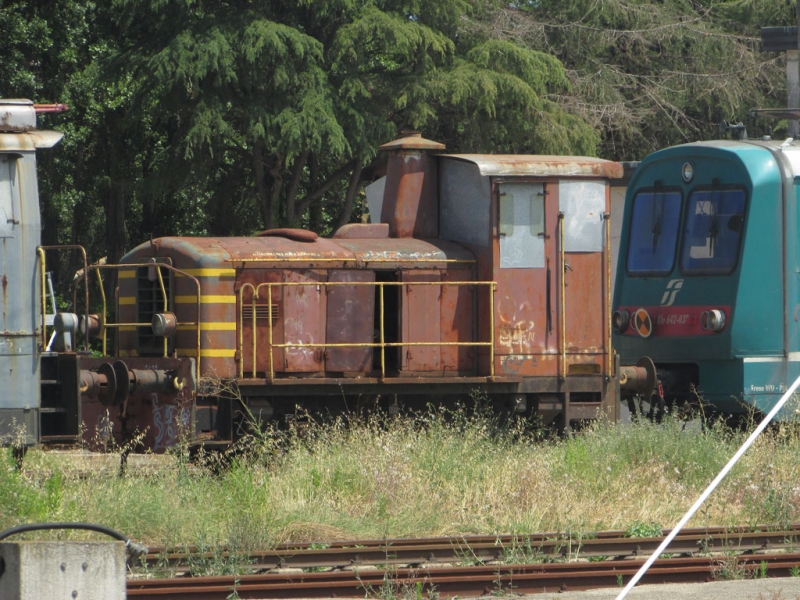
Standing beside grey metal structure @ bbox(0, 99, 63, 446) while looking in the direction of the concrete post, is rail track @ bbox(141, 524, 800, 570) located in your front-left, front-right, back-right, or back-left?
front-left

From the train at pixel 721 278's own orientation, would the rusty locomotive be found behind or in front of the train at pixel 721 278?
in front

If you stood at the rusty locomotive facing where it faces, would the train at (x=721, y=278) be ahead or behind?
behind

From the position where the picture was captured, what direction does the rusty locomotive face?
facing the viewer and to the left of the viewer

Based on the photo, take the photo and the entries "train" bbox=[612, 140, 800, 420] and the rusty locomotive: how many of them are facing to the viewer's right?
0

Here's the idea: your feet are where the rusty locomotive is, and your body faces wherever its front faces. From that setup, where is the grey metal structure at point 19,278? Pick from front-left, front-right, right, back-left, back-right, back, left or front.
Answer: front

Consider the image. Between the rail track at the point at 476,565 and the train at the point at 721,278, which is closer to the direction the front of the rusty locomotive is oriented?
the rail track

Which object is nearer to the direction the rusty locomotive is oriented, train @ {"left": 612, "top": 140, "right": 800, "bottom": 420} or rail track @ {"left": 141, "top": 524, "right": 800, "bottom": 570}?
the rail track

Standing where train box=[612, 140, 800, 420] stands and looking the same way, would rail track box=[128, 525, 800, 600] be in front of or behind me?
in front

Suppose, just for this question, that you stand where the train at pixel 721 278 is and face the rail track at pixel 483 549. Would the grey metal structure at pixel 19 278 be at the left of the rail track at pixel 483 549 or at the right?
right
